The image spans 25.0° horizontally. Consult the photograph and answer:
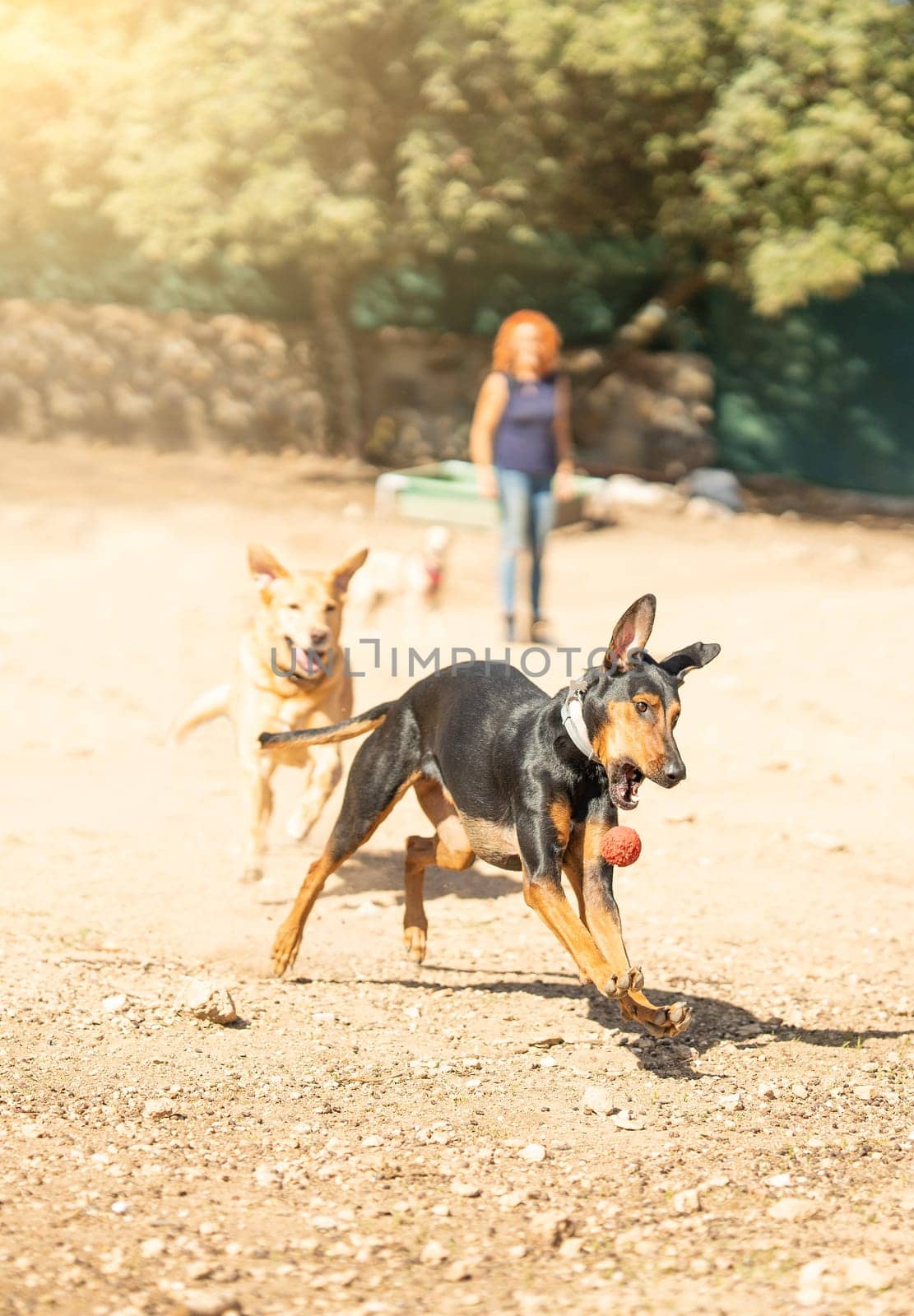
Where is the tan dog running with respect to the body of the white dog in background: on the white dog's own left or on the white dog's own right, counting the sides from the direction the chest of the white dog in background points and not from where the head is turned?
on the white dog's own right

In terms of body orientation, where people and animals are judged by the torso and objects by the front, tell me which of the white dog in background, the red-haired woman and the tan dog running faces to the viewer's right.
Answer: the white dog in background

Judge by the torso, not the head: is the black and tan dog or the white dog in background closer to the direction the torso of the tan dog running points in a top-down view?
the black and tan dog

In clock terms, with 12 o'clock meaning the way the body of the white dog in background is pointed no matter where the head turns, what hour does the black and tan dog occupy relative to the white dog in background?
The black and tan dog is roughly at 3 o'clock from the white dog in background.

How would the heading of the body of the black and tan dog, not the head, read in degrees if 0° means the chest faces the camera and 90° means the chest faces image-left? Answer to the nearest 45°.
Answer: approximately 315°

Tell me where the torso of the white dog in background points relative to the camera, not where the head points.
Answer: to the viewer's right

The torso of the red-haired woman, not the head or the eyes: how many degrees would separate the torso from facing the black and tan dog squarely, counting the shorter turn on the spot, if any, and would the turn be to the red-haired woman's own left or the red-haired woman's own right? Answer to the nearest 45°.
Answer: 0° — they already face it

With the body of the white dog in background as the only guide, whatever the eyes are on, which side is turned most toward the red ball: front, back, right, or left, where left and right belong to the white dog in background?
right

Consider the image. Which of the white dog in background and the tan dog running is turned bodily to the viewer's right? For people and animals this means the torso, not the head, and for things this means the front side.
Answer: the white dog in background
